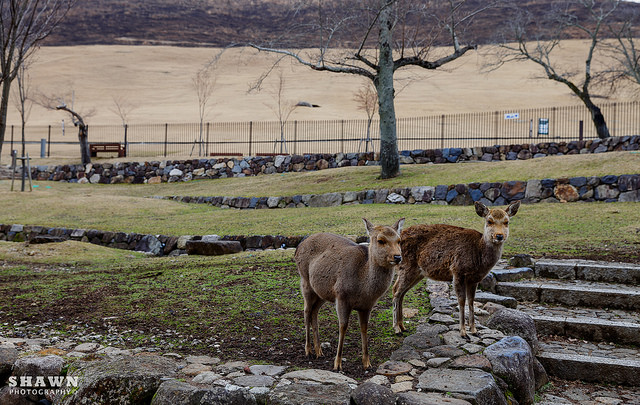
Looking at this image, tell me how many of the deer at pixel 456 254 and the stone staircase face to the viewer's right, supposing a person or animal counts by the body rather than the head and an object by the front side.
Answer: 1

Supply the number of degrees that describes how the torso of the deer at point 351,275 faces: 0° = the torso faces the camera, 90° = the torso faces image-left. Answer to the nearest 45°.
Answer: approximately 315°

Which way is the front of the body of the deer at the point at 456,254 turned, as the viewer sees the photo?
to the viewer's right

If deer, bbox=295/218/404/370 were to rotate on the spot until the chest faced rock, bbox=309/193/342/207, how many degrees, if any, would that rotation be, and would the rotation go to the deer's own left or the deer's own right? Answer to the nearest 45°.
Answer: approximately 135° to the deer's own left

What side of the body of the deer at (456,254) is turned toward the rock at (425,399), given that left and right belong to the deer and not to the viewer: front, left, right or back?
right

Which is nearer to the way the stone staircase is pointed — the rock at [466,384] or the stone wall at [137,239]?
the rock

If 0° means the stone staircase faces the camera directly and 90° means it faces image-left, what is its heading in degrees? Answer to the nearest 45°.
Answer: approximately 0°
